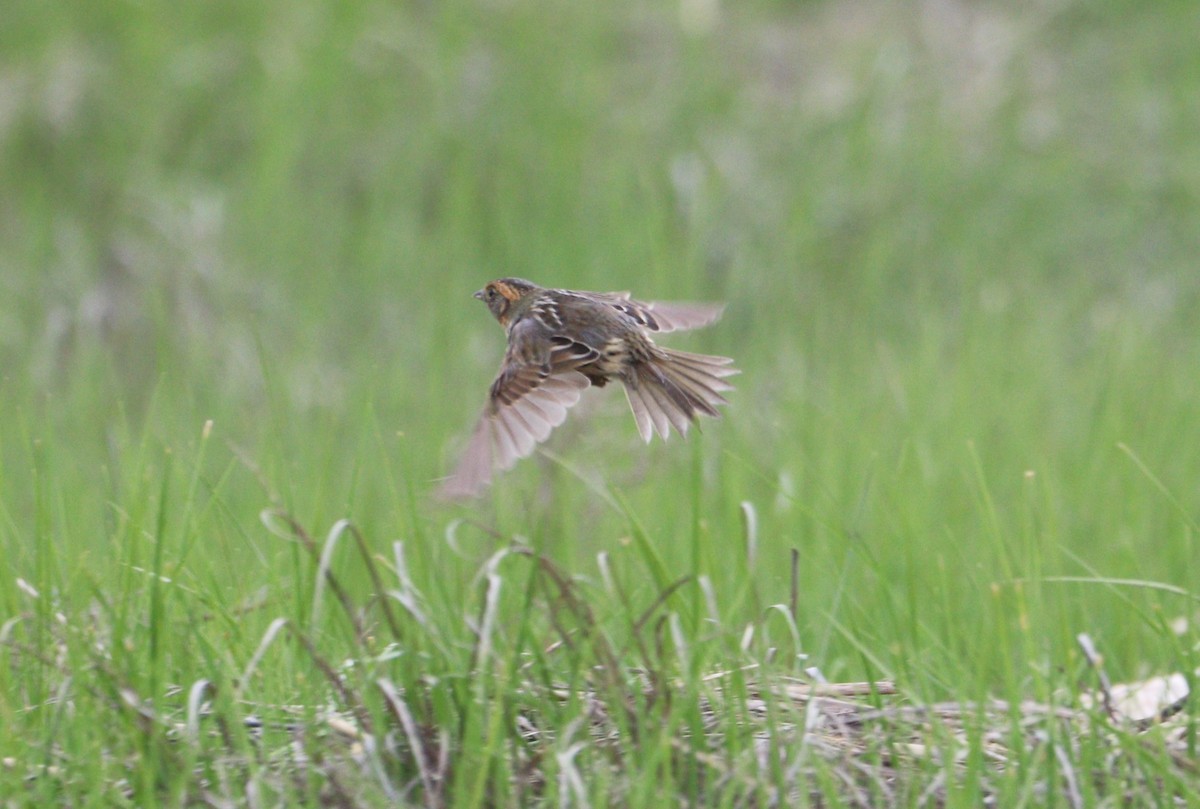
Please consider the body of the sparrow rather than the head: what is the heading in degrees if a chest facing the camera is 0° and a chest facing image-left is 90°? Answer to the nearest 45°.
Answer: approximately 135°
